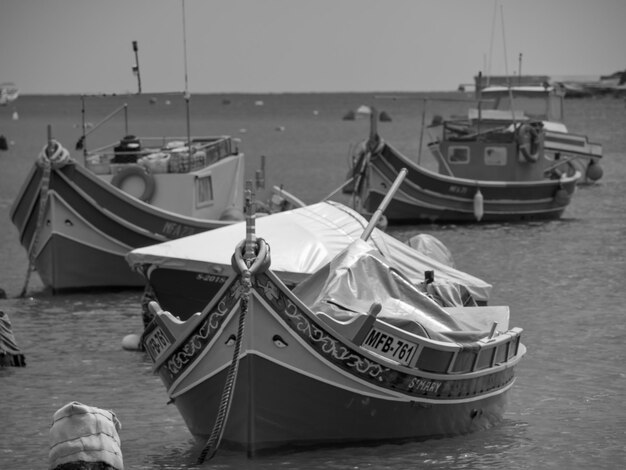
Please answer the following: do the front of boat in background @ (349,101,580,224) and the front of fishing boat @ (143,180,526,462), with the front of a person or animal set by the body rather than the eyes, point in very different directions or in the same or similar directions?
same or similar directions

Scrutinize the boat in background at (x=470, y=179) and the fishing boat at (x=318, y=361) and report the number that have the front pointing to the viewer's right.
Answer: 0

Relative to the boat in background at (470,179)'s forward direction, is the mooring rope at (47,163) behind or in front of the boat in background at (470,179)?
in front

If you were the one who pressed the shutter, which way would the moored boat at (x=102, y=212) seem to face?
facing the viewer and to the left of the viewer

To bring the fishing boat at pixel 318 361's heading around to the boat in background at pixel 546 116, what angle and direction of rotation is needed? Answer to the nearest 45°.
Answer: approximately 135° to its right

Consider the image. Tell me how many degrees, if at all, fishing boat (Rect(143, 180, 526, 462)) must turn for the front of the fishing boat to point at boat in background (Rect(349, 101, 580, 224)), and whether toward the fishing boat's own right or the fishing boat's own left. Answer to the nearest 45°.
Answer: approximately 135° to the fishing boat's own right

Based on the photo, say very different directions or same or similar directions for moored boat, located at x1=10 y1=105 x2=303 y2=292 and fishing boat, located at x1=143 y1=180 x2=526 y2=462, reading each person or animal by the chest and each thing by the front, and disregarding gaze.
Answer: same or similar directions

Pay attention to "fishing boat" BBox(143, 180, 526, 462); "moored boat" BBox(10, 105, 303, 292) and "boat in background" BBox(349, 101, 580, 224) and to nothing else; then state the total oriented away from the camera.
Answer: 0

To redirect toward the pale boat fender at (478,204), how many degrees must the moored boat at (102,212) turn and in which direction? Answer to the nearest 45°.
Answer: approximately 180°

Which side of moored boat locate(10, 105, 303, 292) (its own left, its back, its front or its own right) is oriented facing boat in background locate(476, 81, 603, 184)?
back

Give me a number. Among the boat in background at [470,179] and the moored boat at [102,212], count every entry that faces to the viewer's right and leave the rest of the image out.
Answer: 0

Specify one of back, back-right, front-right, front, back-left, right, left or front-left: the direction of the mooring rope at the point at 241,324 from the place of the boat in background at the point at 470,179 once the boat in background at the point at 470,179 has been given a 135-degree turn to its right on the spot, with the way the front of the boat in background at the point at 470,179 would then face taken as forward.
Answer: back
